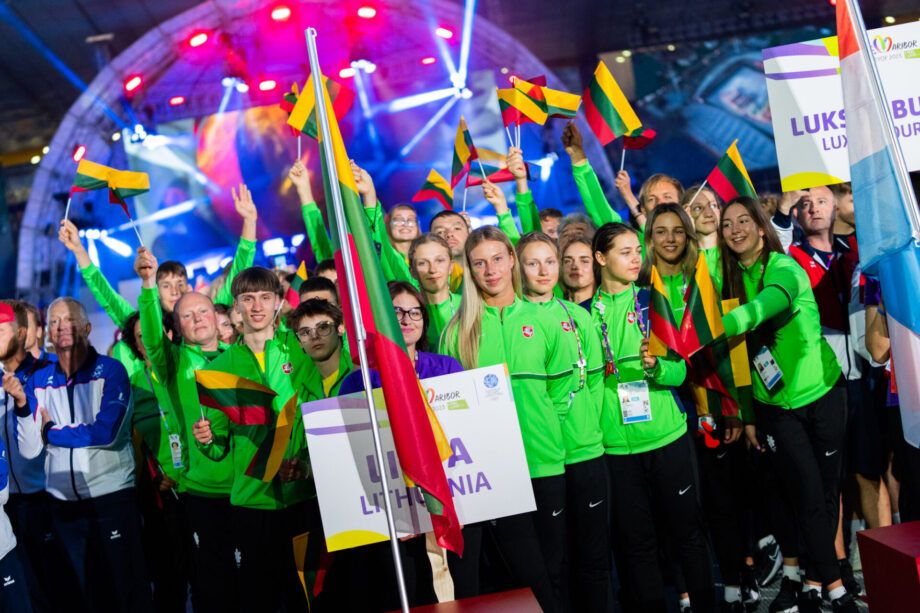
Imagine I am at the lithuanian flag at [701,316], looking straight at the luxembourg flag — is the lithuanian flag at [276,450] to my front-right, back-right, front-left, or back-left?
back-right

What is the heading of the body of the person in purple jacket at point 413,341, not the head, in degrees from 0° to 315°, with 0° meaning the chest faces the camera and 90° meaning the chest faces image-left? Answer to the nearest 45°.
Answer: approximately 0°

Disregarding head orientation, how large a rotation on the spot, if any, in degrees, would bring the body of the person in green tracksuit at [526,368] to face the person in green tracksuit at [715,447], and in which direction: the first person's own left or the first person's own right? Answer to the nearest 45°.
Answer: approximately 135° to the first person's own left

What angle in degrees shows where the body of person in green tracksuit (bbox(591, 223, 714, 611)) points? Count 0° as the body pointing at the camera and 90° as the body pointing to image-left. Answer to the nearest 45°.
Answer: approximately 0°

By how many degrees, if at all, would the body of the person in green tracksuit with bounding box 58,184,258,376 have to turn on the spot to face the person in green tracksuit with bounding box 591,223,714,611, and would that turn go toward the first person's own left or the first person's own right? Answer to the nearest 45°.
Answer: approximately 45° to the first person's own left
